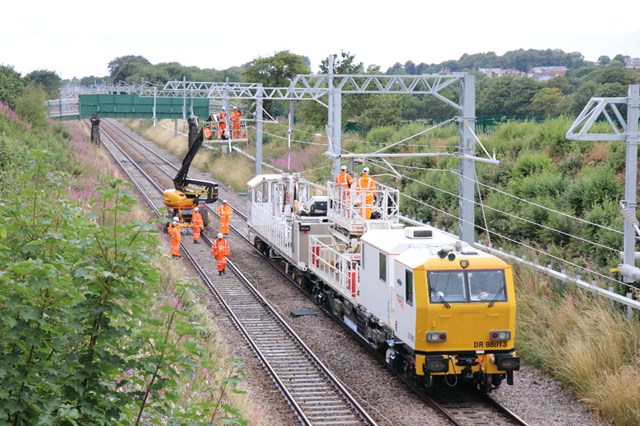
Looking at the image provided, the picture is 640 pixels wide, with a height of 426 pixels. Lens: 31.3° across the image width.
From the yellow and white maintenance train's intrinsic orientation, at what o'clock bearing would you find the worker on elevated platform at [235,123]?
The worker on elevated platform is roughly at 7 o'clock from the yellow and white maintenance train.
